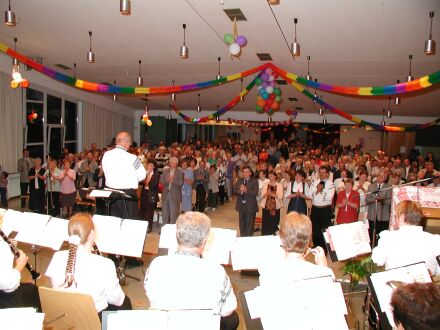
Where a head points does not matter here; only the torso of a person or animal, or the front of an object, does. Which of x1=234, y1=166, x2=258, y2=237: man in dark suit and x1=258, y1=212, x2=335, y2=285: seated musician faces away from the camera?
the seated musician

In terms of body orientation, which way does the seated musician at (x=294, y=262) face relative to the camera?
away from the camera

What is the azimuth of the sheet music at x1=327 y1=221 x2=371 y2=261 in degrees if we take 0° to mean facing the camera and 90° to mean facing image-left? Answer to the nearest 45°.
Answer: approximately 0°

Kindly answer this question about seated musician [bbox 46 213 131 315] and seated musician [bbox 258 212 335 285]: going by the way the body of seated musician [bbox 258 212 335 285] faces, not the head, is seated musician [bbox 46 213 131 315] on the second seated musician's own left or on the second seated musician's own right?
on the second seated musician's own left

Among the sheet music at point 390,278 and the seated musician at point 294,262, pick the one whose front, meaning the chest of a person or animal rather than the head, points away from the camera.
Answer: the seated musician

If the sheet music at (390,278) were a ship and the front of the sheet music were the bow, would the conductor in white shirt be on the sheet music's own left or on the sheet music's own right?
on the sheet music's own right

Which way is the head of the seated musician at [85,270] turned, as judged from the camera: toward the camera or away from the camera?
away from the camera

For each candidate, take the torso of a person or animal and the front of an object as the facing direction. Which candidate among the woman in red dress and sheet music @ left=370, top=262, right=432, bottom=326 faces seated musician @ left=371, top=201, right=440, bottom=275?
the woman in red dress

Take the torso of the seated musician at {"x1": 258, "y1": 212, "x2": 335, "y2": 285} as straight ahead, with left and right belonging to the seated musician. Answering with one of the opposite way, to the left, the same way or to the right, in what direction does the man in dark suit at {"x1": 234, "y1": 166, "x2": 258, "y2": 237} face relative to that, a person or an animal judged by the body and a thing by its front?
the opposite way

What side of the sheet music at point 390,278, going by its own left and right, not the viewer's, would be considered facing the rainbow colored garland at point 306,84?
back

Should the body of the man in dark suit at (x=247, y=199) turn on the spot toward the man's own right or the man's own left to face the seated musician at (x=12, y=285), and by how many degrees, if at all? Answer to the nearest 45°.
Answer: approximately 45° to the man's own right

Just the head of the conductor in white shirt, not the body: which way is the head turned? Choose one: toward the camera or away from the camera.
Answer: away from the camera

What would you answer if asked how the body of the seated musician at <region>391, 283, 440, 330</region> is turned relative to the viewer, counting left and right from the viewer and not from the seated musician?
facing away from the viewer and to the left of the viewer
